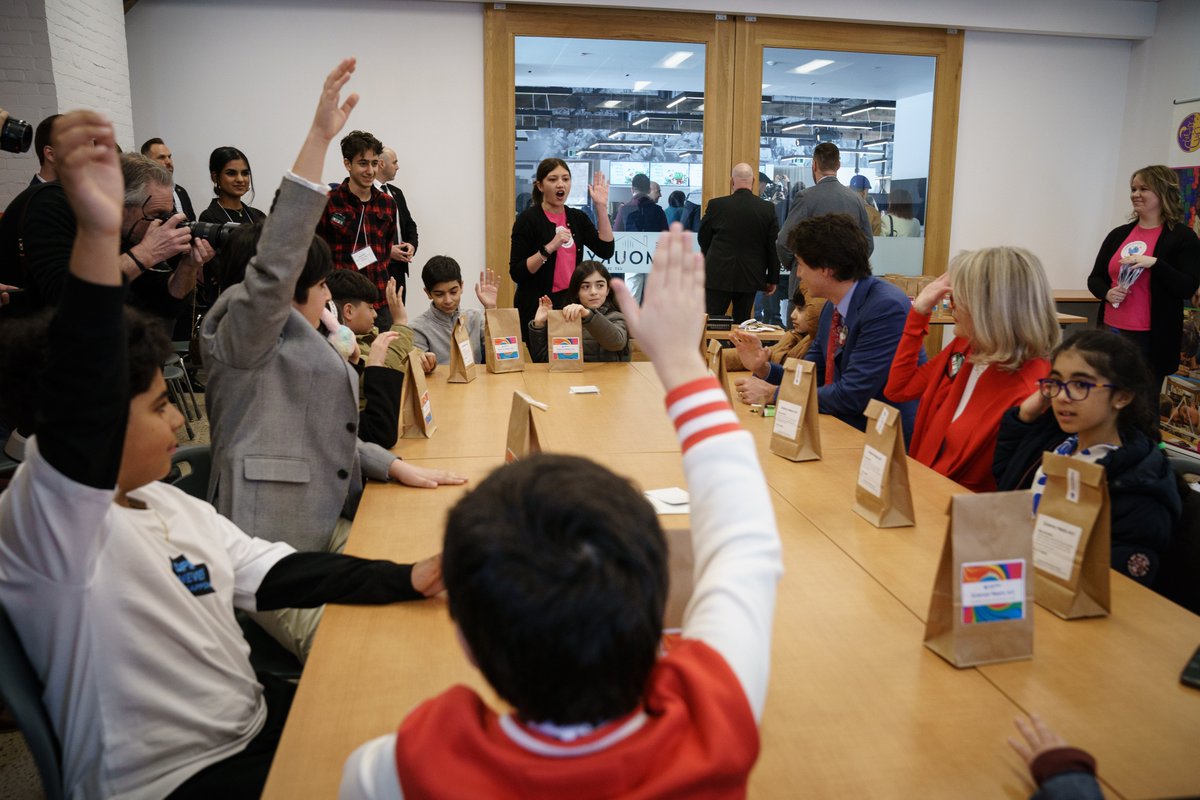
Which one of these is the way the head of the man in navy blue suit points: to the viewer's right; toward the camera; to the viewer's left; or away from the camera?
to the viewer's left

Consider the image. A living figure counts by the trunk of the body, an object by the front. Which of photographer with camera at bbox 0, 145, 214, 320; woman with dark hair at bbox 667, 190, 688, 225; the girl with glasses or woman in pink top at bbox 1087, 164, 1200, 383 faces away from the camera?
the woman with dark hair

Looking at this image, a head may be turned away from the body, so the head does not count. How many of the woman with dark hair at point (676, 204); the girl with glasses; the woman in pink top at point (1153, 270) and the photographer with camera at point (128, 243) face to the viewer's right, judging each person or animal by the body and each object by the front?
1

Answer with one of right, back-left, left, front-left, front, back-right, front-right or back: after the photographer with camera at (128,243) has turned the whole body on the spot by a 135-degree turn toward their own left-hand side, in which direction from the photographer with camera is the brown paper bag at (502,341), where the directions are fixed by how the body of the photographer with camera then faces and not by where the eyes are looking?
back-right

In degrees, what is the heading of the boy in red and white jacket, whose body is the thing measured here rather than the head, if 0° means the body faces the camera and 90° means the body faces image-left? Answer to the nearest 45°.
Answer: approximately 180°

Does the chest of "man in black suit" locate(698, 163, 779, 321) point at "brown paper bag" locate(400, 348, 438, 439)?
no

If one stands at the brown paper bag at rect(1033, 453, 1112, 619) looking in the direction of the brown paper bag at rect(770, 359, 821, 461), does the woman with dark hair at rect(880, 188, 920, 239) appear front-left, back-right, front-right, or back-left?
front-right

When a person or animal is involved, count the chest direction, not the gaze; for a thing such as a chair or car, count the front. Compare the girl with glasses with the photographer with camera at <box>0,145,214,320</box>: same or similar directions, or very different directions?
very different directions

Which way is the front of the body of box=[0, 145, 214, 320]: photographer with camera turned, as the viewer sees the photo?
to the viewer's right

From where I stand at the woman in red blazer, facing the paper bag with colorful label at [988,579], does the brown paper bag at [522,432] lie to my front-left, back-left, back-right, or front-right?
front-right

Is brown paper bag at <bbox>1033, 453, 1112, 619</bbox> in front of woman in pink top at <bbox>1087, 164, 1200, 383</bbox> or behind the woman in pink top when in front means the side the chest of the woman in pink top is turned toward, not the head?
in front

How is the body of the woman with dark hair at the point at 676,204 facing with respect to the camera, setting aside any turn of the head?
away from the camera

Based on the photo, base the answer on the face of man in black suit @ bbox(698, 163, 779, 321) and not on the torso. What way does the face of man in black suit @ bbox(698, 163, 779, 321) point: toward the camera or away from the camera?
away from the camera

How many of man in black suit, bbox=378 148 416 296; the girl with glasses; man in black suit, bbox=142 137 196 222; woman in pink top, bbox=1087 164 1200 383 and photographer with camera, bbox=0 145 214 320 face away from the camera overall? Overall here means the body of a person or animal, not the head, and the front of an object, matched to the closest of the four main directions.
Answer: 0

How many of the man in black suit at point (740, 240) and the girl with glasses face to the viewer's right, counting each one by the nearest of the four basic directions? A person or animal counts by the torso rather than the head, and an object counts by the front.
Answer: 0

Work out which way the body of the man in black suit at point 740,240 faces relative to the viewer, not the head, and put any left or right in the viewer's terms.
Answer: facing away from the viewer
